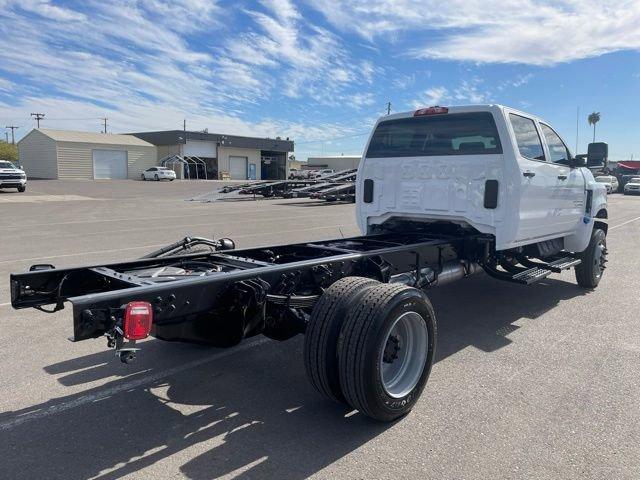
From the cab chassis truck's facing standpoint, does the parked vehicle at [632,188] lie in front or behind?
in front

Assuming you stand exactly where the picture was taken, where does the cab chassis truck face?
facing away from the viewer and to the right of the viewer

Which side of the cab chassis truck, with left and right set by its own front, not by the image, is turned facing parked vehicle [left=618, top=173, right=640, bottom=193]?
front

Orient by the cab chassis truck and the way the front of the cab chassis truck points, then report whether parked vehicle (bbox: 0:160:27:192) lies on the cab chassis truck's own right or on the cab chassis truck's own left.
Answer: on the cab chassis truck's own left
